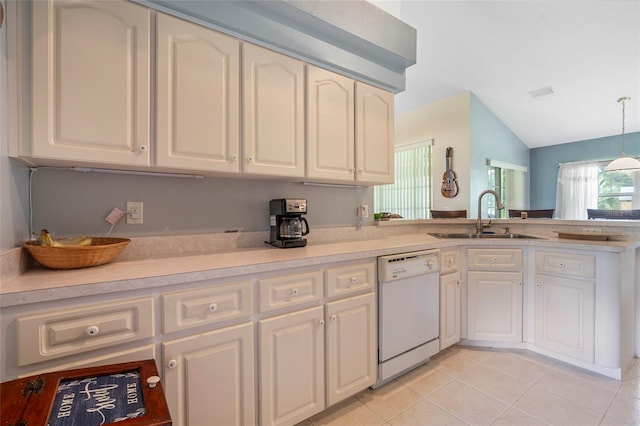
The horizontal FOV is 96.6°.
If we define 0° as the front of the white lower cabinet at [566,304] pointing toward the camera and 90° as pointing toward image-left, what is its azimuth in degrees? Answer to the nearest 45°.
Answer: approximately 45°

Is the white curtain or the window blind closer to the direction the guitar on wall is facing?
the window blind

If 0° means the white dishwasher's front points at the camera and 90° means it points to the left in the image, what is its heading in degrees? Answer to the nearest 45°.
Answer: approximately 315°

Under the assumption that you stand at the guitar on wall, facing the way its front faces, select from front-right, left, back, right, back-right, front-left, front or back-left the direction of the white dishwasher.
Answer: front-left

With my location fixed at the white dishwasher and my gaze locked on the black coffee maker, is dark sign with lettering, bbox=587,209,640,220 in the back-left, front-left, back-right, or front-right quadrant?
back-right

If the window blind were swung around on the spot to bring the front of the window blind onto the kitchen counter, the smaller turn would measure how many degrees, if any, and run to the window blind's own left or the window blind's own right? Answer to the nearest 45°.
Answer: approximately 45° to the window blind's own left

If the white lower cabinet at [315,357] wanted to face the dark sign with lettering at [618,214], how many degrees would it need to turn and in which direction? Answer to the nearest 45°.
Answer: approximately 90° to its left

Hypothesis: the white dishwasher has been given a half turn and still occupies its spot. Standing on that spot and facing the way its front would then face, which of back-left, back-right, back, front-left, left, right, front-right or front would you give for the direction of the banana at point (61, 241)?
left

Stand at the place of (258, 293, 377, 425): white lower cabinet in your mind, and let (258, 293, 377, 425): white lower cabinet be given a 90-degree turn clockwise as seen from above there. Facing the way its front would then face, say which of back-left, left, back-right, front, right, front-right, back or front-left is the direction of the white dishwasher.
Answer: back

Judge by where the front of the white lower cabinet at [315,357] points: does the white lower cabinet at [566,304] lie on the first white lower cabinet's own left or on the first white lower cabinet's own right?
on the first white lower cabinet's own left
